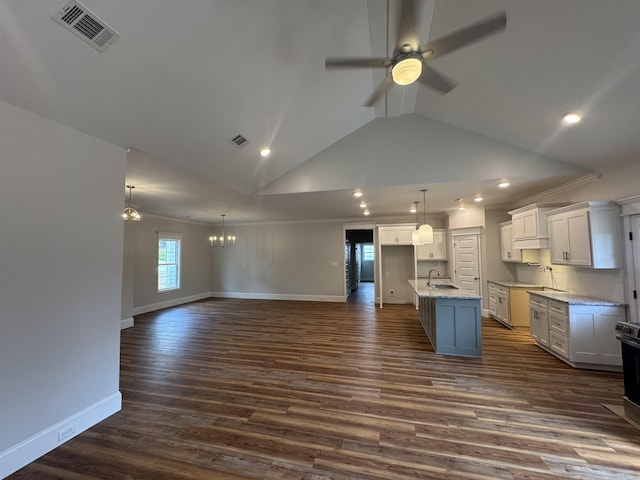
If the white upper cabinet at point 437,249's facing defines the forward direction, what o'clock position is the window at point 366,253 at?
The window is roughly at 5 o'clock from the white upper cabinet.

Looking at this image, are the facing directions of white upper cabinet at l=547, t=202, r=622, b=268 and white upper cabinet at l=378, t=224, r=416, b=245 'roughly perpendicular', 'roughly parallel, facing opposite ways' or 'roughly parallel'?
roughly perpendicular

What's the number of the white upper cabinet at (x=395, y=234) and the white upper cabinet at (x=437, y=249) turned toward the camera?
2

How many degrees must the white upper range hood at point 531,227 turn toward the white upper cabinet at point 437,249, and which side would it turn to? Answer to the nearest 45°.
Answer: approximately 90° to its right

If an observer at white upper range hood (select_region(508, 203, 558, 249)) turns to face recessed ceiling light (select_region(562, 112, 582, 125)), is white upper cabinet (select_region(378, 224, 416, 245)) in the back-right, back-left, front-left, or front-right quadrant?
back-right

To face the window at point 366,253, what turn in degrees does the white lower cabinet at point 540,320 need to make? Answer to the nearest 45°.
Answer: approximately 90° to its right

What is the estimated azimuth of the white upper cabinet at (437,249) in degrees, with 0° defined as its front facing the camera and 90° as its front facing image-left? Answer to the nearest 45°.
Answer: approximately 0°

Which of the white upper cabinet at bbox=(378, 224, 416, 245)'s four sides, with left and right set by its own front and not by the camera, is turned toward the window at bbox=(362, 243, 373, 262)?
back

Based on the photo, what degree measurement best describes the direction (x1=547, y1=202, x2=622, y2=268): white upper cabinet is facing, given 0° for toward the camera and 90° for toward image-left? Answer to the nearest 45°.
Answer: approximately 45°

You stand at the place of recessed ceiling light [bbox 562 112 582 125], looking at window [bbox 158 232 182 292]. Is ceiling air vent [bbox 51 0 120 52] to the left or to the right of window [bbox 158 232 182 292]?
left

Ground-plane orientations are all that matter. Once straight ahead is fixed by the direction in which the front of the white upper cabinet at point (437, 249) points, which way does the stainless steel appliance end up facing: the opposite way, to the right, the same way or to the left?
to the right

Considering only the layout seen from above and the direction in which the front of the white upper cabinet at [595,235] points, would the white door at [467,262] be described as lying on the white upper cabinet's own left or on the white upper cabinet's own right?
on the white upper cabinet's own right

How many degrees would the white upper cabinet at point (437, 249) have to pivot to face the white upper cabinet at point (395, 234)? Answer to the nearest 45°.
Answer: approximately 90° to its right

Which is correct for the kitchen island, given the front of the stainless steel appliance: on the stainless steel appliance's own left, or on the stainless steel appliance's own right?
on the stainless steel appliance's own right

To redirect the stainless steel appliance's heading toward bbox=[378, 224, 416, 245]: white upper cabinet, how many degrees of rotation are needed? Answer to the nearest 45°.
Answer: approximately 90° to its right

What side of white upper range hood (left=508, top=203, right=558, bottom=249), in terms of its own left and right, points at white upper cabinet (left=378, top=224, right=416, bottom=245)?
front

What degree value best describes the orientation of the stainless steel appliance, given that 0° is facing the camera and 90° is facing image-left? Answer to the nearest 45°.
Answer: approximately 45°

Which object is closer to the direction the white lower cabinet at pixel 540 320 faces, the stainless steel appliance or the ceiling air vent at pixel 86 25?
the ceiling air vent

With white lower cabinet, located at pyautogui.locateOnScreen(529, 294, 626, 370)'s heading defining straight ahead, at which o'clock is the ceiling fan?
The ceiling fan is roughly at 11 o'clock from the white lower cabinet.
